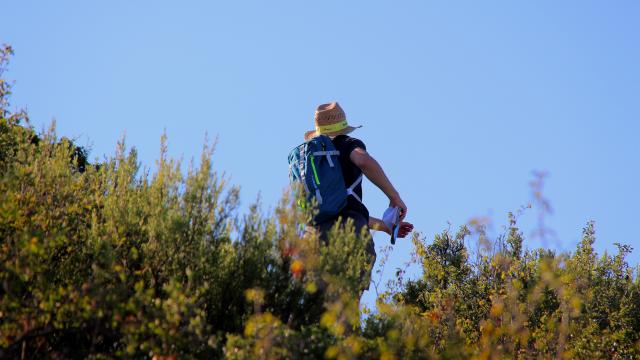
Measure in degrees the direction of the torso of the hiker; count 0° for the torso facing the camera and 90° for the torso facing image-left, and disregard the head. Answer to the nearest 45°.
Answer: approximately 225°
